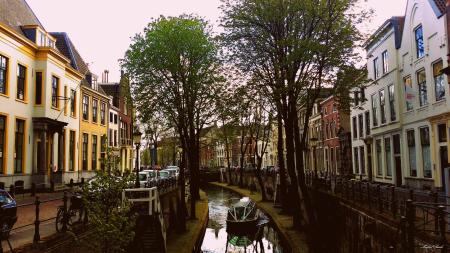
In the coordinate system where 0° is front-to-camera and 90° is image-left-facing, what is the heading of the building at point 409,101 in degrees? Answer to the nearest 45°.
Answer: approximately 45°

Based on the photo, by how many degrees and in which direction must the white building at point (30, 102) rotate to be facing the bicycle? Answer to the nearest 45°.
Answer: approximately 45° to its right

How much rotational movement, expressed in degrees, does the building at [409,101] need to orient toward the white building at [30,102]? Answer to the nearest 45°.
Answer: approximately 45° to its right

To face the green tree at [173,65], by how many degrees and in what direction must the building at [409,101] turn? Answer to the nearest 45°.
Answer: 0° — it already faces it

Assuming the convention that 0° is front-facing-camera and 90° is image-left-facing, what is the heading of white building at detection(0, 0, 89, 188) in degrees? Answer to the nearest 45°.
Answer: approximately 315°

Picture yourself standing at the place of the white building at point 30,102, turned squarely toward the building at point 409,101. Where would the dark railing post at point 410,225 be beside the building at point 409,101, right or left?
right

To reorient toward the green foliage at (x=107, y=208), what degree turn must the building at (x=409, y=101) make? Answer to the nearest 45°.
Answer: approximately 45° to its left
